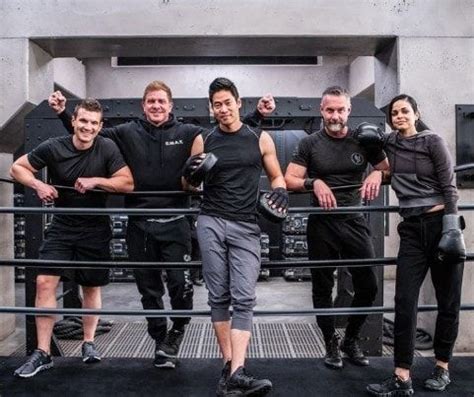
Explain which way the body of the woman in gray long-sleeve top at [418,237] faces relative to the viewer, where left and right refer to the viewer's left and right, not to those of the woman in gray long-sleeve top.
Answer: facing the viewer and to the left of the viewer

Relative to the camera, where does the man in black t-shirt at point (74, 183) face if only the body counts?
toward the camera

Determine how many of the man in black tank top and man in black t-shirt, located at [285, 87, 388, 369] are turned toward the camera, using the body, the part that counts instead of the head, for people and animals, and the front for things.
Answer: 2

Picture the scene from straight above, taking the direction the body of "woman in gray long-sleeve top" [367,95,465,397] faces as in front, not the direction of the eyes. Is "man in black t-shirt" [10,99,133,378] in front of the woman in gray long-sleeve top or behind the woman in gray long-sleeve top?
in front

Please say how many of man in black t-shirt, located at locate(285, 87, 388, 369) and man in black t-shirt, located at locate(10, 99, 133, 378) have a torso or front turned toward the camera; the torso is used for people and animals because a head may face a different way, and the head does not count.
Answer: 2

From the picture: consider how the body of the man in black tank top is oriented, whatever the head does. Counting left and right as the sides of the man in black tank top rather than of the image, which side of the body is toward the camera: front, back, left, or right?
front

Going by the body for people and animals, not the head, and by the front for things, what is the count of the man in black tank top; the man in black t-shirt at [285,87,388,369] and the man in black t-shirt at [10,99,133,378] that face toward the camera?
3

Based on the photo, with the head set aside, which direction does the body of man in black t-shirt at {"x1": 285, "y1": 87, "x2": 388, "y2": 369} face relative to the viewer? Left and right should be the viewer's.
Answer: facing the viewer

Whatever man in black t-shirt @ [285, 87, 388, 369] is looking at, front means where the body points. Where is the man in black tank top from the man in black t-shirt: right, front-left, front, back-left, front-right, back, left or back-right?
front-right

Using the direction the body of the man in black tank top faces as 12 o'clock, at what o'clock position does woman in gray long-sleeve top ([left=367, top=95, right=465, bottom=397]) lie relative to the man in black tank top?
The woman in gray long-sleeve top is roughly at 9 o'clock from the man in black tank top.

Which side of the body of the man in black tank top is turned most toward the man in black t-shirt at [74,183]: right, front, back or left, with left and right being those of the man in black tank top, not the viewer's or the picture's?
right
